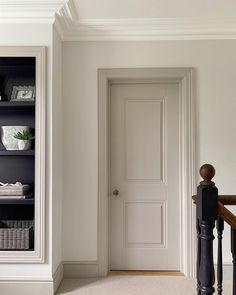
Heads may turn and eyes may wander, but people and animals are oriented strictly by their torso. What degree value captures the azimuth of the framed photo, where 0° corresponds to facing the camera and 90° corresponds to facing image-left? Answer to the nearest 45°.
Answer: approximately 0°

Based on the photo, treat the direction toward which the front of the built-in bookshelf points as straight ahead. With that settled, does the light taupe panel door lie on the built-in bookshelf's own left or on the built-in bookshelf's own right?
on the built-in bookshelf's own left

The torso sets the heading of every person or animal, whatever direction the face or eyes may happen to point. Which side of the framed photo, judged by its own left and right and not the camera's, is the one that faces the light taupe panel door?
left

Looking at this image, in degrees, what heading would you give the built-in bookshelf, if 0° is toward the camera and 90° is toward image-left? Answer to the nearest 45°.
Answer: approximately 0°

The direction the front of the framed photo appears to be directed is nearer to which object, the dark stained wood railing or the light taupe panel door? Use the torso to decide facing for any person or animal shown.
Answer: the dark stained wood railing
